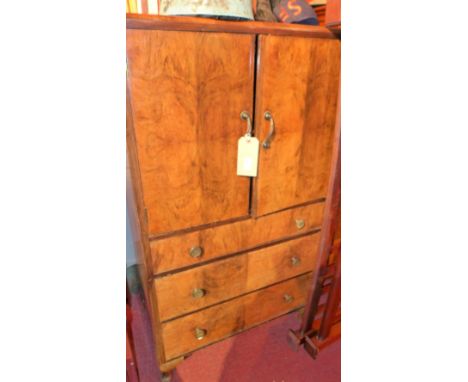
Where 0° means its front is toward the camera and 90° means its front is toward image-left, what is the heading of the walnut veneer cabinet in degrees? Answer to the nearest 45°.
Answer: approximately 315°
